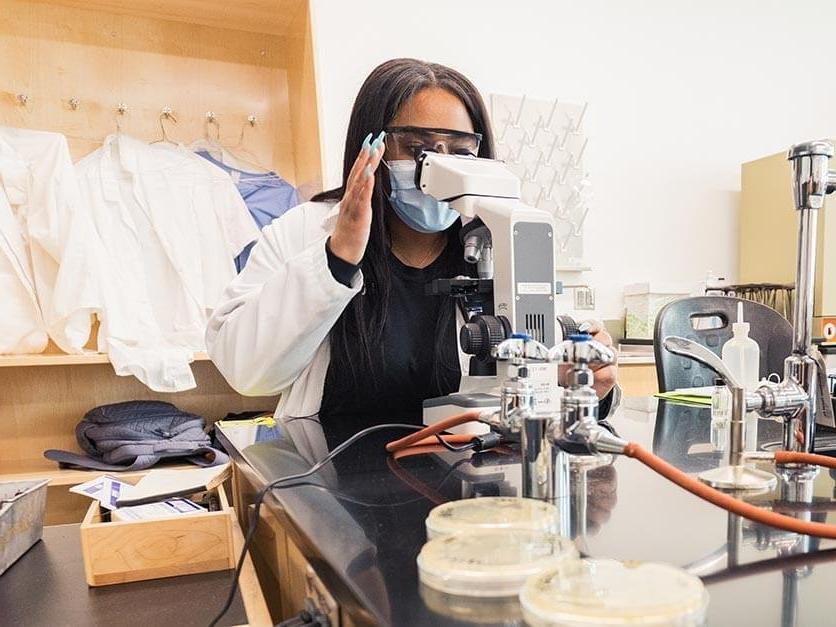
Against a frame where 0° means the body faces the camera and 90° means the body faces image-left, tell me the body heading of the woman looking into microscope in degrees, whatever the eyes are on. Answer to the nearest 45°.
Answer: approximately 315°

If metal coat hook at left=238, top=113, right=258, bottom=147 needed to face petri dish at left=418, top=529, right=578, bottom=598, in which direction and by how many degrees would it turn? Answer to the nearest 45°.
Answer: approximately 45° to its right

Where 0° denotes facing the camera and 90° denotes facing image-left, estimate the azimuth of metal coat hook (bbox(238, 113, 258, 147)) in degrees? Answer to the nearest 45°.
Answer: approximately 315°

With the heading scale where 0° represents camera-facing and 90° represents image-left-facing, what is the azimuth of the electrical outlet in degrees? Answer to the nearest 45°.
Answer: approximately 0°

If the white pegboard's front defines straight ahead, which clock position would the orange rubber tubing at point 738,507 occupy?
The orange rubber tubing is roughly at 12 o'clock from the white pegboard.

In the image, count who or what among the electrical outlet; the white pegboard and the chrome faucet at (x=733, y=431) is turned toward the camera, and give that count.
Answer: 2

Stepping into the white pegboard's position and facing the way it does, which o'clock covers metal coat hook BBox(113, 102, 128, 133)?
The metal coat hook is roughly at 2 o'clock from the white pegboard.

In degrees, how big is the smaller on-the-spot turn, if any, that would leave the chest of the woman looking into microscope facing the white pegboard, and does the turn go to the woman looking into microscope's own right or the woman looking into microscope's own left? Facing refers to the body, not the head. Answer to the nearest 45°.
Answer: approximately 90° to the woman looking into microscope's own left

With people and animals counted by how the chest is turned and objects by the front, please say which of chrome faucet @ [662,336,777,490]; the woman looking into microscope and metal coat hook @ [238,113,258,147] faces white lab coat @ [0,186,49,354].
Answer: the chrome faucet

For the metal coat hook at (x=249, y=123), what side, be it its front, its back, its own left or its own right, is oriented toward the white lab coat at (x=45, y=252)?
right

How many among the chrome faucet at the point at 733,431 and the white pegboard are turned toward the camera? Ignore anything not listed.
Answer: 1
